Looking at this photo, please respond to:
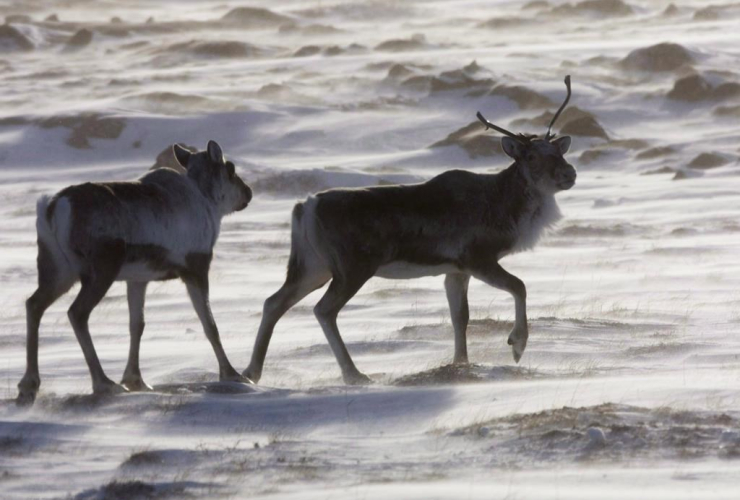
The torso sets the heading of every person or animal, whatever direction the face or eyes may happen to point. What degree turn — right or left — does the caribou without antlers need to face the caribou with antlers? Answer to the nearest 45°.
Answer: approximately 45° to its right

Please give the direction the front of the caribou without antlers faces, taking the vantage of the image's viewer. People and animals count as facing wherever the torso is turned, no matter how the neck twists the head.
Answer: facing away from the viewer and to the right of the viewer

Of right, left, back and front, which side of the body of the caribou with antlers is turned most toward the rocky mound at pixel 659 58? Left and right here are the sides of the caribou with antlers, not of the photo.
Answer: left

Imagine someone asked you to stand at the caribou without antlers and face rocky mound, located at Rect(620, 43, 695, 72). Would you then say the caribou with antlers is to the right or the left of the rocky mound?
right

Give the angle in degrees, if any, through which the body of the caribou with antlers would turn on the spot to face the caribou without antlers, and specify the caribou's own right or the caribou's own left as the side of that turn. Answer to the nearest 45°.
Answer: approximately 135° to the caribou's own right

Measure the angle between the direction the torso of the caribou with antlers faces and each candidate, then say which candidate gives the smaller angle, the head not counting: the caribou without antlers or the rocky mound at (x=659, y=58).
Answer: the rocky mound

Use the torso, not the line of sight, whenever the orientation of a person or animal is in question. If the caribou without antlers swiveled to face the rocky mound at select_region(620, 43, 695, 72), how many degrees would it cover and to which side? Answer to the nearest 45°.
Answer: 0° — it already faces it

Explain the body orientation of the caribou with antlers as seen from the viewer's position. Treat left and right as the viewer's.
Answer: facing to the right of the viewer
